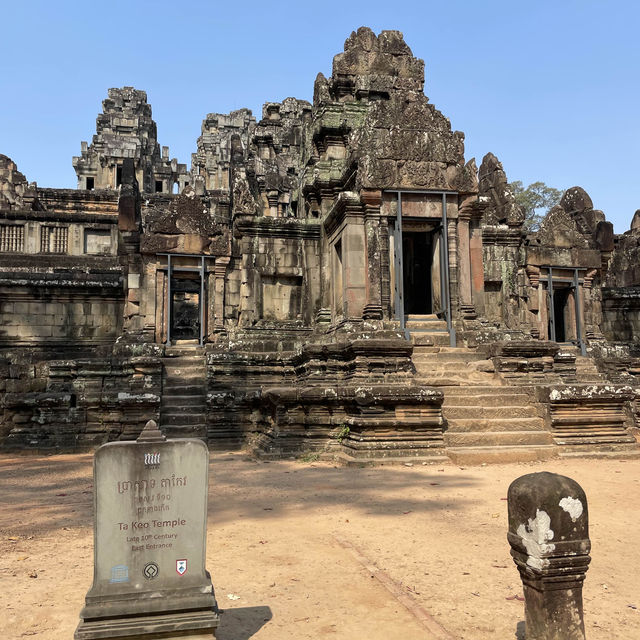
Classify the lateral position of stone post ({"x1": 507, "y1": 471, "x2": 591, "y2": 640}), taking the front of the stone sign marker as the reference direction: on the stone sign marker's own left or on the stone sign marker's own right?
on the stone sign marker's own left

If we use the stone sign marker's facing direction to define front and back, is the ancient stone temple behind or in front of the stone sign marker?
behind

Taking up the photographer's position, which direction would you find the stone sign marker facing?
facing the viewer

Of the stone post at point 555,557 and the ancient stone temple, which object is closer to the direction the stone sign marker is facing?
the stone post
